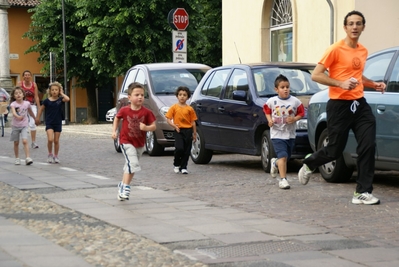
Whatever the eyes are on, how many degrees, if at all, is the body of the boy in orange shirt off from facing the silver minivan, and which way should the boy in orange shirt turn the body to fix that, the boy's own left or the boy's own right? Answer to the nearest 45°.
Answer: approximately 180°

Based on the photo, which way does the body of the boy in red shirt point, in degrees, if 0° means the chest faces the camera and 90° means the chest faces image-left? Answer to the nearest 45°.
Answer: approximately 315°

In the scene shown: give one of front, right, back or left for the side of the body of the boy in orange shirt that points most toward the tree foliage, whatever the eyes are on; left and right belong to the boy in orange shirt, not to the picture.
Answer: back

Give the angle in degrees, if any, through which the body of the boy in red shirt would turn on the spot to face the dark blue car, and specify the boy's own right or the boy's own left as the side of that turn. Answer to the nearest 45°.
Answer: approximately 90° to the boy's own left
